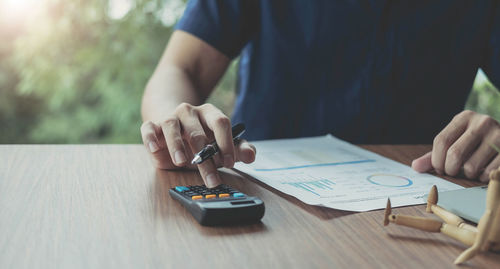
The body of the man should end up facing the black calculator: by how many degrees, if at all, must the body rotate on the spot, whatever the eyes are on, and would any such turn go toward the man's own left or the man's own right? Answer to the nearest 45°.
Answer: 0° — they already face it

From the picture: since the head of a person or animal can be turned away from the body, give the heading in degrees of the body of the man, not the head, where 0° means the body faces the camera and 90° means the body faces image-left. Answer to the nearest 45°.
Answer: approximately 0°

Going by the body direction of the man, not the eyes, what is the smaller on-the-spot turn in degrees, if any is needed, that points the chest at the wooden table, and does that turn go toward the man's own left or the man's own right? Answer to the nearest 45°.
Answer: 0° — they already face it

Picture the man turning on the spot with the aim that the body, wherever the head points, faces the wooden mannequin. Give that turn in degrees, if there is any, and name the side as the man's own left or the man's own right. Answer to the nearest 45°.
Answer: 0° — they already face it
